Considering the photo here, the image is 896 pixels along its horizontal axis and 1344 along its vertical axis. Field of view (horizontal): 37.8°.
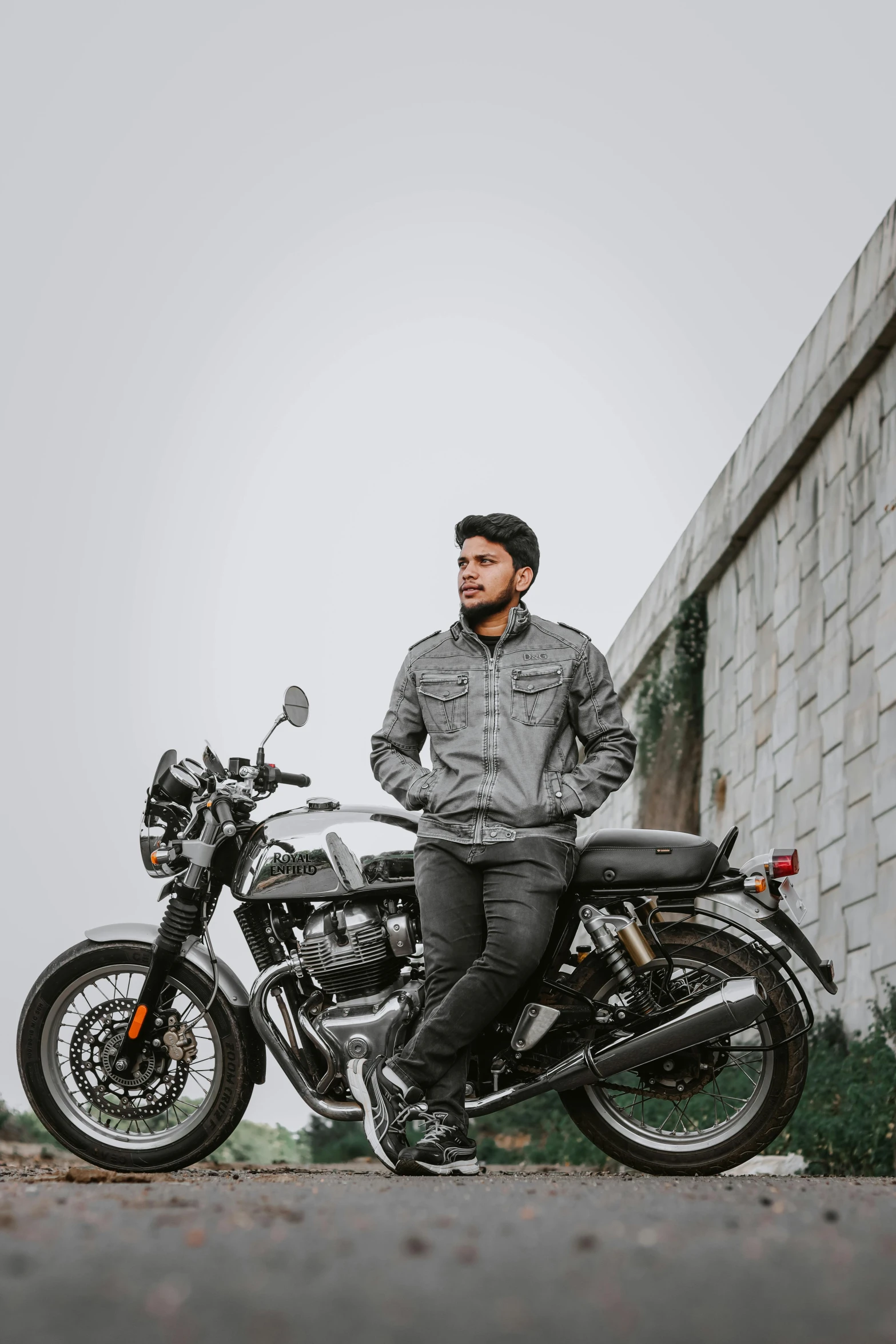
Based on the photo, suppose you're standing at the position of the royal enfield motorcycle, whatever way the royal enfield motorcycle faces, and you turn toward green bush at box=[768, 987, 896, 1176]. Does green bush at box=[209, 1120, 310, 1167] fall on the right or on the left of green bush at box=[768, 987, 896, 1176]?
left

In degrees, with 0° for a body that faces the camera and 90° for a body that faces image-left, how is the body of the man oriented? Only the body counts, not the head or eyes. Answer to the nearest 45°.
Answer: approximately 0°

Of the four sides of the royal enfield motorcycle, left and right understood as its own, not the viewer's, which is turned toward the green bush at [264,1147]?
right

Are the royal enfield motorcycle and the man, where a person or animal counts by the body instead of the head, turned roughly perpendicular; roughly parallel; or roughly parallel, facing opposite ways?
roughly perpendicular

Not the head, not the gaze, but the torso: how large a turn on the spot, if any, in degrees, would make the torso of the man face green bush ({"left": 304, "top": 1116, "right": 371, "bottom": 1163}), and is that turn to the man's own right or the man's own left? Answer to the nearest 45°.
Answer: approximately 180°

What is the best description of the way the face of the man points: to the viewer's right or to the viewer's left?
to the viewer's left

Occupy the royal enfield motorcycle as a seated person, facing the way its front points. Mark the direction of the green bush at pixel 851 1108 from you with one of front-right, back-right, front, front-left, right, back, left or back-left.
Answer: back-right

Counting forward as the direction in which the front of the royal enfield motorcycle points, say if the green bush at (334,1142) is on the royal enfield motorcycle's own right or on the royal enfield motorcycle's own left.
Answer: on the royal enfield motorcycle's own right

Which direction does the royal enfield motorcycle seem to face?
to the viewer's left
